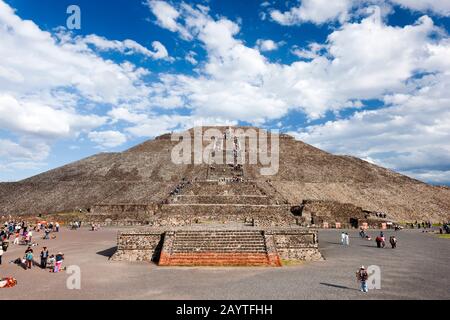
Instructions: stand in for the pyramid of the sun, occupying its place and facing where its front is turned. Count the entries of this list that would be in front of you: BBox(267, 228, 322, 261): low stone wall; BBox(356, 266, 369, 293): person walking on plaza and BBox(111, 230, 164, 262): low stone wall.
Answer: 3

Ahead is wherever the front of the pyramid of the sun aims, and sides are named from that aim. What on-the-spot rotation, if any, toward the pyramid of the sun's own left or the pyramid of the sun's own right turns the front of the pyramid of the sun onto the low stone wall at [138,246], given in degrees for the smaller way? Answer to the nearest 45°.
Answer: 0° — it already faces it

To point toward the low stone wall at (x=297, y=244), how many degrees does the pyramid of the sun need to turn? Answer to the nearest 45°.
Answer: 0° — it already faces it

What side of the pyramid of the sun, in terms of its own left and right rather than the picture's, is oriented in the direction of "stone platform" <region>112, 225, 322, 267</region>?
front

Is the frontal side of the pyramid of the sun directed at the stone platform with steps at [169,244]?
yes

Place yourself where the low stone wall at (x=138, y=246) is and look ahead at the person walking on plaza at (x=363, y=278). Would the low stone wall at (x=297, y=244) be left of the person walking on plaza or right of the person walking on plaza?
left

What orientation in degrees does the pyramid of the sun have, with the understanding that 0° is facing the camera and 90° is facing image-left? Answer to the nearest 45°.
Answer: approximately 0°
